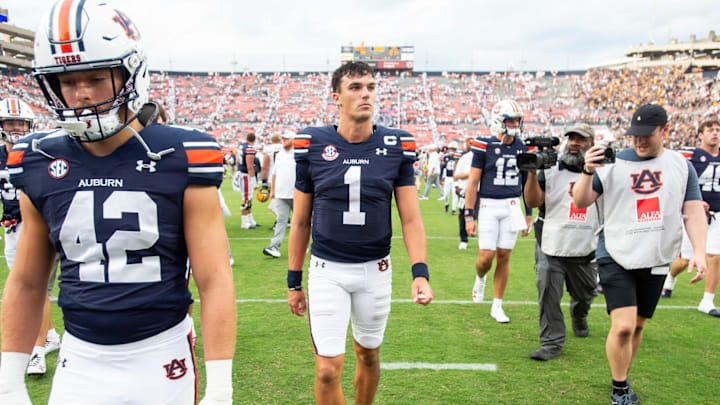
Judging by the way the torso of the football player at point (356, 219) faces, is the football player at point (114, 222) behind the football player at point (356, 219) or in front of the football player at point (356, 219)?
in front

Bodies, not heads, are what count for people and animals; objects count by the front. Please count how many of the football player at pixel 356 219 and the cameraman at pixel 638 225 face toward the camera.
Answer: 2

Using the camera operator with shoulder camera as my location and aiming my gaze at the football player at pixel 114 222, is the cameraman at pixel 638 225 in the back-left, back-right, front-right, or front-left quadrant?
front-left

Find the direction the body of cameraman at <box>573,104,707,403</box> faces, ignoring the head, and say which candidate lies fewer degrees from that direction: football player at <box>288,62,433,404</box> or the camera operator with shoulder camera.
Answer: the football player

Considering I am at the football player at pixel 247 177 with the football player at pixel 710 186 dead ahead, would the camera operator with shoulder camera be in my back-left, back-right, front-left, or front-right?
front-right

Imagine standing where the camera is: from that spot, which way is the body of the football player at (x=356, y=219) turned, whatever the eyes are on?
toward the camera

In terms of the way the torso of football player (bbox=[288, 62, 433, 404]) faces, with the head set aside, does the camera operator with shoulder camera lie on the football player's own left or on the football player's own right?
on the football player's own left

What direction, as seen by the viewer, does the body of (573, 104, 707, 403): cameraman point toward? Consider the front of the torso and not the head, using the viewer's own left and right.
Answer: facing the viewer

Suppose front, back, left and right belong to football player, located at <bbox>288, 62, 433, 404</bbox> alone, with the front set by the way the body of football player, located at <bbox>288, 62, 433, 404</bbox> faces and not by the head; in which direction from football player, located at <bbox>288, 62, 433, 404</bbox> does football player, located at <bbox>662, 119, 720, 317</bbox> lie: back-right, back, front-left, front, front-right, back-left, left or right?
back-left

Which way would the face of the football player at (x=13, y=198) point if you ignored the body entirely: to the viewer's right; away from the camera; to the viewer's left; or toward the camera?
toward the camera

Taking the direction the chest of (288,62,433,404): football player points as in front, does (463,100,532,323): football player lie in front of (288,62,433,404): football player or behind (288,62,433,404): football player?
behind

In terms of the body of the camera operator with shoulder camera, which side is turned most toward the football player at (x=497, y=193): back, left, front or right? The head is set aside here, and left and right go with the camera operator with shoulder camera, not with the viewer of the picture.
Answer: right

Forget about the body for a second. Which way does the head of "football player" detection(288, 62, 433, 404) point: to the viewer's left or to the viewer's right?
to the viewer's right

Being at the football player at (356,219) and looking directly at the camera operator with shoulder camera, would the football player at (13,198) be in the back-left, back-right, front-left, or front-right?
back-left

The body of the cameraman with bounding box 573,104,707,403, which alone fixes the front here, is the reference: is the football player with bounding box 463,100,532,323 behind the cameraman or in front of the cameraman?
behind
